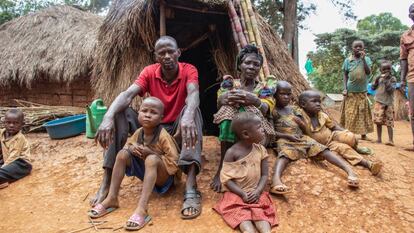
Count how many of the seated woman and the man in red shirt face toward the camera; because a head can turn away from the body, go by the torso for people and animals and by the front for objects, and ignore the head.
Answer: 2

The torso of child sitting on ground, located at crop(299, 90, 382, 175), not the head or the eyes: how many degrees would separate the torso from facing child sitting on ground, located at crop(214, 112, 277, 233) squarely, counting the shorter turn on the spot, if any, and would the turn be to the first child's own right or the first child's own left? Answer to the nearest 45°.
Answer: approximately 45° to the first child's own right

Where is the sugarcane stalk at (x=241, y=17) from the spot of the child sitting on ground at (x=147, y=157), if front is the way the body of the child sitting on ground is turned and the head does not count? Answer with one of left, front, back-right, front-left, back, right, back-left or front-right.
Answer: back

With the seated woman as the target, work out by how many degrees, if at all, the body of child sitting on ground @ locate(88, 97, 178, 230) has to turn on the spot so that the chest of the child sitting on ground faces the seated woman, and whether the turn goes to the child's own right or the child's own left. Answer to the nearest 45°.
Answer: approximately 135° to the child's own left

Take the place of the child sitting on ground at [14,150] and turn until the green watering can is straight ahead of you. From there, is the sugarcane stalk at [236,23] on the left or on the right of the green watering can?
right

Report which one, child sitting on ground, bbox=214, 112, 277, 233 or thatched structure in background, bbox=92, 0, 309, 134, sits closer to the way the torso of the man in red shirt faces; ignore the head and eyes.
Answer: the child sitting on ground

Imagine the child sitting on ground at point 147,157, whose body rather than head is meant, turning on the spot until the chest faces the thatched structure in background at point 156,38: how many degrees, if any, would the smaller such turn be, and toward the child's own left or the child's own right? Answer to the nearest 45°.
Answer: approximately 135° to the child's own right

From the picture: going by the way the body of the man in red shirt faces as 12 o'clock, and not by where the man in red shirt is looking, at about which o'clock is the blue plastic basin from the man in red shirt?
The blue plastic basin is roughly at 5 o'clock from the man in red shirt.

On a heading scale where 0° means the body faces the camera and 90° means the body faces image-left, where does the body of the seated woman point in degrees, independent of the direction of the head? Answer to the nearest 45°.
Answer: approximately 0°
